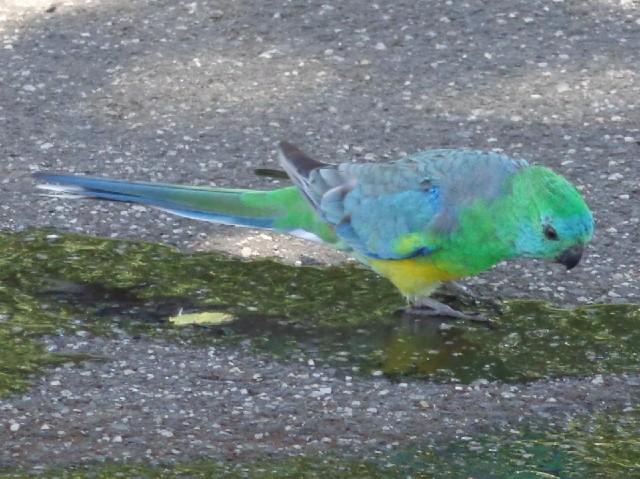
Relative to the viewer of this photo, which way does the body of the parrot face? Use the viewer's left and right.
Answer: facing to the right of the viewer
